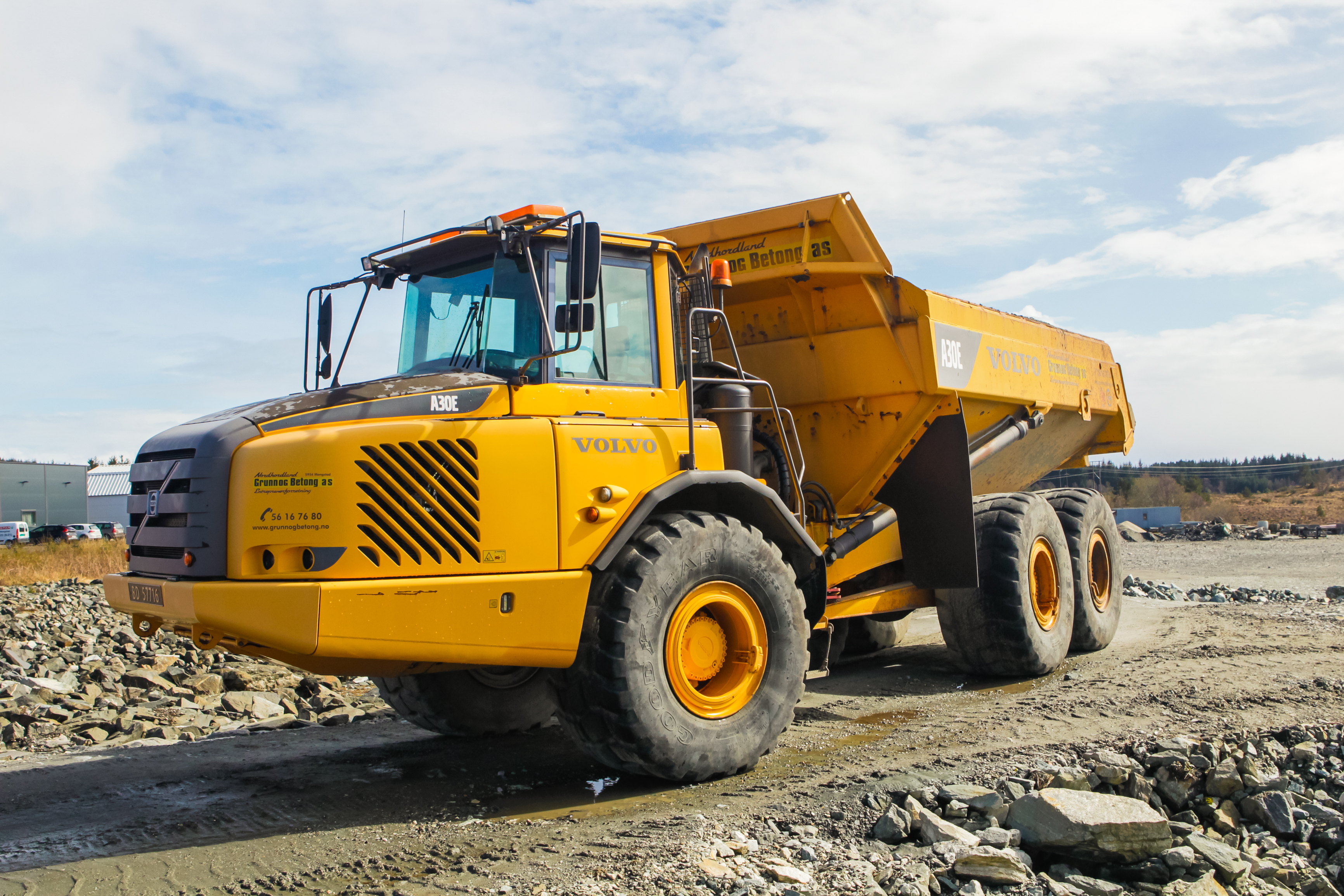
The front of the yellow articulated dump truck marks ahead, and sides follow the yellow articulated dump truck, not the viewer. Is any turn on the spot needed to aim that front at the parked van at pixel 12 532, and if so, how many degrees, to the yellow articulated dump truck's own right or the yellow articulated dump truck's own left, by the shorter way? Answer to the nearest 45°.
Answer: approximately 90° to the yellow articulated dump truck's own right

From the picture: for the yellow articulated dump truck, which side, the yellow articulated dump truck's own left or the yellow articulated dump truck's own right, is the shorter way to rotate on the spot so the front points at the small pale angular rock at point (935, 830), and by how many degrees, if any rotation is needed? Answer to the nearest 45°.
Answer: approximately 90° to the yellow articulated dump truck's own left

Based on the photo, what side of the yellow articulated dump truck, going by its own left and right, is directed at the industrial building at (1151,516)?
back

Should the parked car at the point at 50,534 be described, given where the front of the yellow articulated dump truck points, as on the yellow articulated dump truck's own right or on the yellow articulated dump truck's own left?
on the yellow articulated dump truck's own right

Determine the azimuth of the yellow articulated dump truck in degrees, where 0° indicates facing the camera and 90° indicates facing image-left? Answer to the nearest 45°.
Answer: approximately 45°

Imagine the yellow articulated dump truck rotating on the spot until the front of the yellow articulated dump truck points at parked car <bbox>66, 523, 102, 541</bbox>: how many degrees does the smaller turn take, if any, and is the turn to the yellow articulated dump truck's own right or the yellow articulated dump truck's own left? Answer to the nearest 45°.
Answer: approximately 90° to the yellow articulated dump truck's own right
